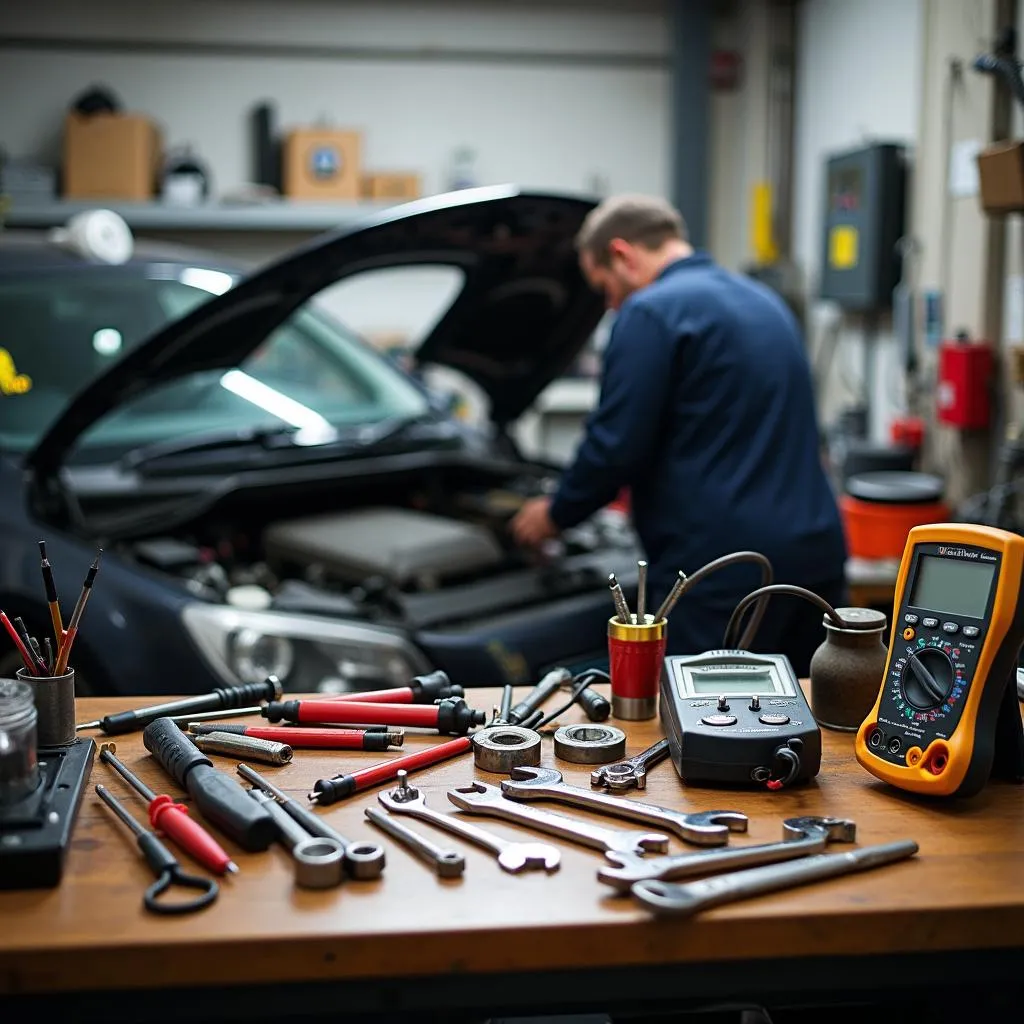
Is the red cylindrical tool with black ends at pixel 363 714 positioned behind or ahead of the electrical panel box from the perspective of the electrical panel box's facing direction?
ahead

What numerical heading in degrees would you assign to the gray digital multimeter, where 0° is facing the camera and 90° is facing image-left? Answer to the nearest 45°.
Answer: approximately 0°

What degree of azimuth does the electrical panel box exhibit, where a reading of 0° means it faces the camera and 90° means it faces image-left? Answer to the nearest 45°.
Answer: approximately 45°

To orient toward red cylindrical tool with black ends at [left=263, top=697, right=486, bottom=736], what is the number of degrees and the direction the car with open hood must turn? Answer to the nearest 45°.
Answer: approximately 45° to its right

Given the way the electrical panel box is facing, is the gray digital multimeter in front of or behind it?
in front

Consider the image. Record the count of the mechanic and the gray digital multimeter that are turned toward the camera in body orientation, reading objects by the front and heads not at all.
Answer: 1

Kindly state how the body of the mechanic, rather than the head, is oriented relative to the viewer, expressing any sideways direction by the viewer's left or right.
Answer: facing away from the viewer and to the left of the viewer

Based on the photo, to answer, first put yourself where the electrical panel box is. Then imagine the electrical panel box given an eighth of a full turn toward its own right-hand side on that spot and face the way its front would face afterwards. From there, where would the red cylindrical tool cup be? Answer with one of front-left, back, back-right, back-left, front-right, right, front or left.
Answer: left

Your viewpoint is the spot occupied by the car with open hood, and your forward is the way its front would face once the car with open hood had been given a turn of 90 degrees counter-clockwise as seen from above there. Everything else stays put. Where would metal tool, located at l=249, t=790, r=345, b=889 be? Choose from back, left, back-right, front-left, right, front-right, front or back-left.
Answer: back-right

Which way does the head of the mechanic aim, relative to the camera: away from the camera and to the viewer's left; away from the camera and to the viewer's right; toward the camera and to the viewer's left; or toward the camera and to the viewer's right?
away from the camera and to the viewer's left

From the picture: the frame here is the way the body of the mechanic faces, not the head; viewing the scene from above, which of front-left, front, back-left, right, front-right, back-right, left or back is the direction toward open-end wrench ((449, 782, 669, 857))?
back-left
